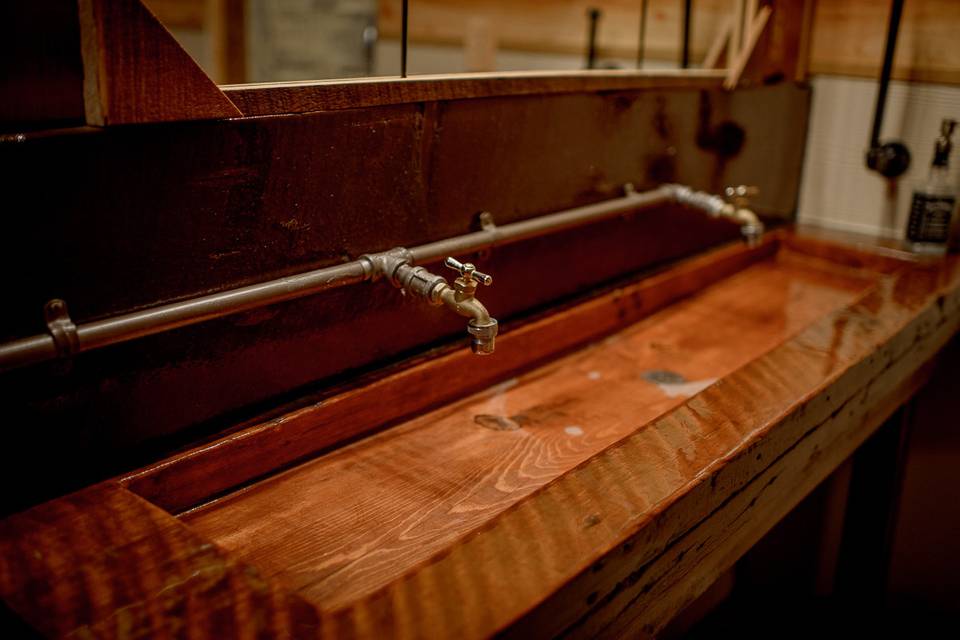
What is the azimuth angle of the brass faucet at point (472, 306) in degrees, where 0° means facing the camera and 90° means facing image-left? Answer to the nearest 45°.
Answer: approximately 315°

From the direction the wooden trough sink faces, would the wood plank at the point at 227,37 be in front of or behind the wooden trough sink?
behind

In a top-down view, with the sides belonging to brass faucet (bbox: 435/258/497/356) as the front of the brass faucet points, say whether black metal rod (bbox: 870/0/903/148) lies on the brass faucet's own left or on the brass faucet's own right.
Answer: on the brass faucet's own left

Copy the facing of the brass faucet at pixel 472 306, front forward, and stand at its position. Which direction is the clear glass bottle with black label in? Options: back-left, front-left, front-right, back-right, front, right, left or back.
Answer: left

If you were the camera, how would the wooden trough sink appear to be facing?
facing the viewer and to the right of the viewer

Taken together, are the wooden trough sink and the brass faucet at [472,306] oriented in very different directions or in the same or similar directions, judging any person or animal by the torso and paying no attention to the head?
same or similar directions
